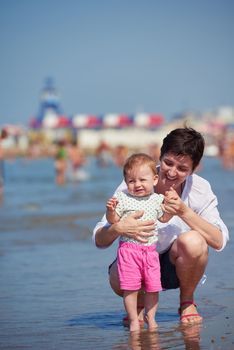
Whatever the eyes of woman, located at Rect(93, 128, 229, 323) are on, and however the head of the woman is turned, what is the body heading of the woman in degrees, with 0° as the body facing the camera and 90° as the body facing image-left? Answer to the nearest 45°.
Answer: approximately 0°
